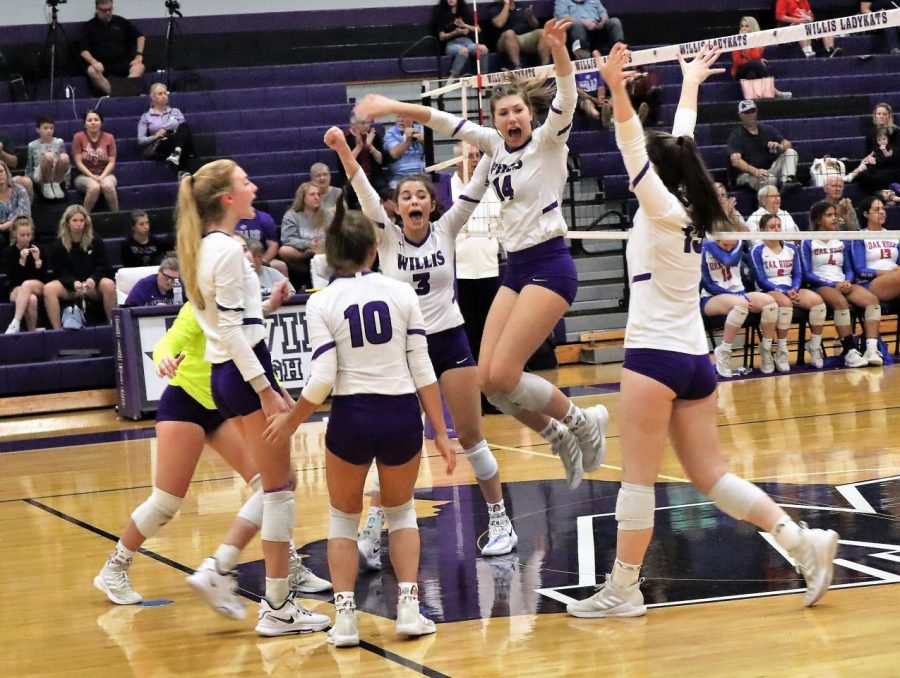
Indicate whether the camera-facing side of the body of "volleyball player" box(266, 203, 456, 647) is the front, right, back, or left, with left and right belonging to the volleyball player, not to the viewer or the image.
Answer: back

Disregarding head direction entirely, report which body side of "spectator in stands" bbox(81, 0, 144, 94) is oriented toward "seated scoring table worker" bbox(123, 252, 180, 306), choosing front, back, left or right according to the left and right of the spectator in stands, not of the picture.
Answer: front

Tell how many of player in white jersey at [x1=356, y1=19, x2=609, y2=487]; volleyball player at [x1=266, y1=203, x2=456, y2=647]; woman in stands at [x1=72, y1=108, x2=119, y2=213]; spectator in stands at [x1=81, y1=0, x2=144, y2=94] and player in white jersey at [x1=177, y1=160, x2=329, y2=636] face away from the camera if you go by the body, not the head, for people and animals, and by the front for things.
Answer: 1

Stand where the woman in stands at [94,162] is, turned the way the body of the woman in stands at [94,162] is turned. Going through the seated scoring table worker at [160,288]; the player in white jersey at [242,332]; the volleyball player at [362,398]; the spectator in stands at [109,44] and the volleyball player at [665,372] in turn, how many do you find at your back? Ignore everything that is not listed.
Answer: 1

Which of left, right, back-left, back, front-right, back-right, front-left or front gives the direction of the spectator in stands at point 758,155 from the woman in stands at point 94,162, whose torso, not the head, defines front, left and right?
left

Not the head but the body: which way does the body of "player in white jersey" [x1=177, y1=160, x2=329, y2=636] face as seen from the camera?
to the viewer's right

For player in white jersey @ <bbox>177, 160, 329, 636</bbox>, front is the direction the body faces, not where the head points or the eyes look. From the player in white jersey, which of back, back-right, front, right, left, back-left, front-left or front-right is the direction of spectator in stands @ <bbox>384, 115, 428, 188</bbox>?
left

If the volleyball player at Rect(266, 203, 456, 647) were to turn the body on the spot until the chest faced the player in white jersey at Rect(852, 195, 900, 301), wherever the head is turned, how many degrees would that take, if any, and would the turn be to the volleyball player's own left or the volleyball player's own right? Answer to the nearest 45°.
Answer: approximately 45° to the volleyball player's own right

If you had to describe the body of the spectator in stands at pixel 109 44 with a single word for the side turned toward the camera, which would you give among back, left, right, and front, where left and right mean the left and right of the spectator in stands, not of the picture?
front

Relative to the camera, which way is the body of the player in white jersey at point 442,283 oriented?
toward the camera

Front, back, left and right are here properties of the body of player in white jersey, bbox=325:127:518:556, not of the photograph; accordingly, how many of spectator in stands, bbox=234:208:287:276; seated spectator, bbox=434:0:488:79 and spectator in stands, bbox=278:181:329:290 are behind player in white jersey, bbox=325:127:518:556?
3

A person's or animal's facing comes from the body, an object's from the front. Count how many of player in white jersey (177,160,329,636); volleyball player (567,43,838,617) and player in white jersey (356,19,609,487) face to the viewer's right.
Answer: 1

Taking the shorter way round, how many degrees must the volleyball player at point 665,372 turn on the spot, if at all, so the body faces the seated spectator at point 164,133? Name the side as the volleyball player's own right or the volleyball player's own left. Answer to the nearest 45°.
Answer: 0° — they already face them

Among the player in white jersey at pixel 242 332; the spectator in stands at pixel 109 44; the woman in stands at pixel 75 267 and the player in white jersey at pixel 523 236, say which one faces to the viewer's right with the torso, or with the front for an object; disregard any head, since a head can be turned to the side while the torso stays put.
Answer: the player in white jersey at pixel 242 332

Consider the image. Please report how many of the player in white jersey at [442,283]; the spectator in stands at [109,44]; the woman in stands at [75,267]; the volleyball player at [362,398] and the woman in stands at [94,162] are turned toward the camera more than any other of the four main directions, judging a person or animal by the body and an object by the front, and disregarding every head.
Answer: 4

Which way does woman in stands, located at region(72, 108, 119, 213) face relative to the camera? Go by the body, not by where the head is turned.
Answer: toward the camera

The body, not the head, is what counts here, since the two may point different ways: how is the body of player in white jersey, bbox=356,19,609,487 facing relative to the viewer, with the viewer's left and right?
facing the viewer and to the left of the viewer

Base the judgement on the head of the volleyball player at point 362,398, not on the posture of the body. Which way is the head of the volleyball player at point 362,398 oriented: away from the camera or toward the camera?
away from the camera
